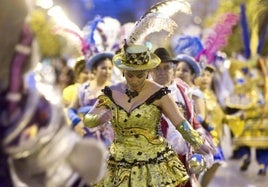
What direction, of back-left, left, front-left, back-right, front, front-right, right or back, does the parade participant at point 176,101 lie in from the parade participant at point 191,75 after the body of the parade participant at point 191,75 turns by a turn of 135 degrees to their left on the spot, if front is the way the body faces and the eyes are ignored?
right

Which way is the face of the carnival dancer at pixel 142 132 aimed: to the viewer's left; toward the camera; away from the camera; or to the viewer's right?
toward the camera

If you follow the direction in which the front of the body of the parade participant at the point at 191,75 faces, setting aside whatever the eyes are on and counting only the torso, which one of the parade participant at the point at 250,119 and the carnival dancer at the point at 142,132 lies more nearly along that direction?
the carnival dancer

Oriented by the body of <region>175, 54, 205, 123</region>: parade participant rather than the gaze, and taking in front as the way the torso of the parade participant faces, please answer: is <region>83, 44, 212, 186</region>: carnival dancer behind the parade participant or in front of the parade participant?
in front

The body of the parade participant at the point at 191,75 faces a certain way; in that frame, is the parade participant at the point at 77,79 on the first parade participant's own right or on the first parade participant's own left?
on the first parade participant's own right

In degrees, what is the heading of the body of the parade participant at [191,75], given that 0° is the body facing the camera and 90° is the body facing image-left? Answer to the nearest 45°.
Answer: approximately 45°
